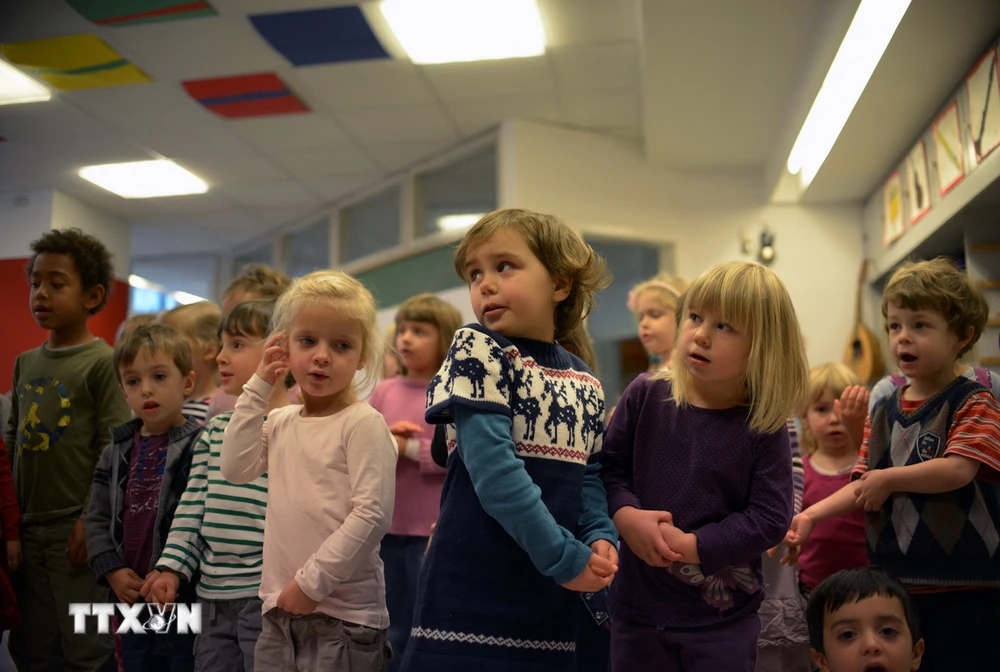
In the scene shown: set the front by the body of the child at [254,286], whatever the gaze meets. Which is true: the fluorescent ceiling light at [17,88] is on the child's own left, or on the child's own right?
on the child's own right

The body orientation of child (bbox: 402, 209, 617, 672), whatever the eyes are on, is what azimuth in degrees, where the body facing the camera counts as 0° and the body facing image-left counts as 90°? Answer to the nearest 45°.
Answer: approximately 315°

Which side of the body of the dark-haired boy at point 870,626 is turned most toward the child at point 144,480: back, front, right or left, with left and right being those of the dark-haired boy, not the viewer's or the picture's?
right

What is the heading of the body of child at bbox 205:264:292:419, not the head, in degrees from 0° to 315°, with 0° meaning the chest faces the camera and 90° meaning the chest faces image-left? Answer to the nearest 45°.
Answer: approximately 45°

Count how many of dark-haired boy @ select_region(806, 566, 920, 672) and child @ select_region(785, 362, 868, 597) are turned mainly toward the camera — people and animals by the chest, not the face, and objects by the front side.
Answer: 2
